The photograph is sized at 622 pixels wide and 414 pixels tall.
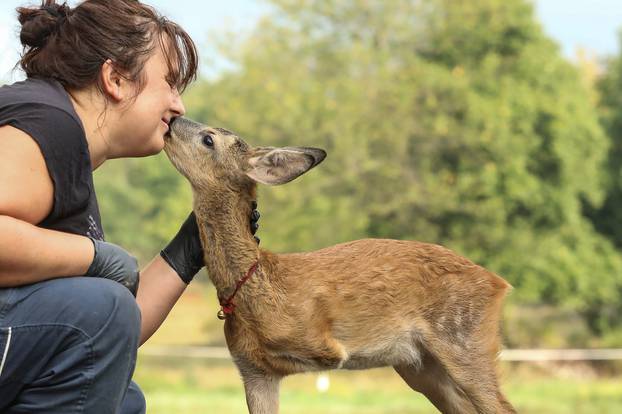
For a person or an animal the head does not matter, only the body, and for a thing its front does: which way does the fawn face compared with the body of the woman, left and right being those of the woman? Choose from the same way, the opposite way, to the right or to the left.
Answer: the opposite way

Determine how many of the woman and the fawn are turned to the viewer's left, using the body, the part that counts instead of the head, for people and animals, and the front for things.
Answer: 1

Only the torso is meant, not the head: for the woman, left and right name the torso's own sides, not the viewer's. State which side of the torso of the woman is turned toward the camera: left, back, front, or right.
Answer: right

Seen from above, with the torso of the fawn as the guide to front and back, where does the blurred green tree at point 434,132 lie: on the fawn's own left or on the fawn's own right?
on the fawn's own right

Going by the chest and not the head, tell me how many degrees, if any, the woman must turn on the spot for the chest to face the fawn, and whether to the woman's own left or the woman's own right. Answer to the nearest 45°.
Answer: approximately 45° to the woman's own left

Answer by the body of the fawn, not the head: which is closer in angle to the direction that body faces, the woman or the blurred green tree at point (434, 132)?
the woman

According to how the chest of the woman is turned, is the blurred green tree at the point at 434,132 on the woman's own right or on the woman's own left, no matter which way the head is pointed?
on the woman's own left

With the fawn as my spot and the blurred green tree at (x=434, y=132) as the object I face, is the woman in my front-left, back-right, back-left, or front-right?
back-left

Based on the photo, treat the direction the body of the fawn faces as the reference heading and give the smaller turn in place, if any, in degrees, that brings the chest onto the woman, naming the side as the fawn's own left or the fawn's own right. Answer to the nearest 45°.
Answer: approximately 45° to the fawn's own left

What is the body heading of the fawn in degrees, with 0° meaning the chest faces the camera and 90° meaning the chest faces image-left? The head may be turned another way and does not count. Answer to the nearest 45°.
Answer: approximately 90°

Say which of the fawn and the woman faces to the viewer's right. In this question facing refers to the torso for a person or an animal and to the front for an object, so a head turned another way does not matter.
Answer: the woman
